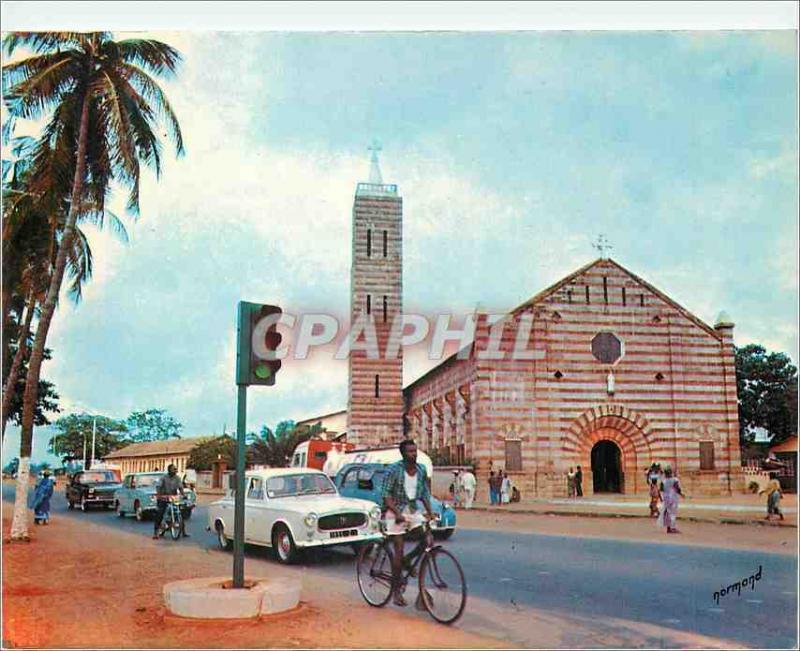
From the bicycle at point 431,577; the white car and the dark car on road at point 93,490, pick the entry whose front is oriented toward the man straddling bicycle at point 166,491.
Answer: the dark car on road

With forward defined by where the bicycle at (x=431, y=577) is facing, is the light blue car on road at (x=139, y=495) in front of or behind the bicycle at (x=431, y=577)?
behind

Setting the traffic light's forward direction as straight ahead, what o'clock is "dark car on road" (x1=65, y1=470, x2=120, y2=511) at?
The dark car on road is roughly at 6 o'clock from the traffic light.

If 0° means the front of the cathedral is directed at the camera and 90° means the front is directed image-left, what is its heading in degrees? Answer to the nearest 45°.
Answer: approximately 0°

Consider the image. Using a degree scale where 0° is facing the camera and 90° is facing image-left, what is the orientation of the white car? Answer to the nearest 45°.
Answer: approximately 315°

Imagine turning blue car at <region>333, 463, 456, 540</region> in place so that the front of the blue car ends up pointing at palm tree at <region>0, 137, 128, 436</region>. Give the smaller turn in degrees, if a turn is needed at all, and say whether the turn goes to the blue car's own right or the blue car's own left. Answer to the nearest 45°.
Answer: approximately 135° to the blue car's own right

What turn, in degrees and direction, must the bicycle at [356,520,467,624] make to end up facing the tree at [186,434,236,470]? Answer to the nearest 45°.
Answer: approximately 180°

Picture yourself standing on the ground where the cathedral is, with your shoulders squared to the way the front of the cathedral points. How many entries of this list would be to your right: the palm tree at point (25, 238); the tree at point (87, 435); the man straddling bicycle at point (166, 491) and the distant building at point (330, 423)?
4

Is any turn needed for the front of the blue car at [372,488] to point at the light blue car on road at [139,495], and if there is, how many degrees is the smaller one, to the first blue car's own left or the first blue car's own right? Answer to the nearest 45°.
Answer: approximately 135° to the first blue car's own right

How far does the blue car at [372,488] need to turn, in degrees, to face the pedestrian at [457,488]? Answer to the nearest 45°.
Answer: approximately 45° to its left

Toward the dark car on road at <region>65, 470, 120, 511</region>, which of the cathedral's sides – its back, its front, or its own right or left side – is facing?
right
